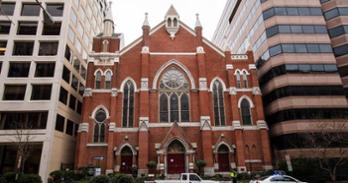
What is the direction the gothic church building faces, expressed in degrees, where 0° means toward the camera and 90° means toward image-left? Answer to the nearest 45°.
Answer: approximately 0°

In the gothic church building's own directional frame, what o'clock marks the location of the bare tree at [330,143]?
The bare tree is roughly at 9 o'clock from the gothic church building.

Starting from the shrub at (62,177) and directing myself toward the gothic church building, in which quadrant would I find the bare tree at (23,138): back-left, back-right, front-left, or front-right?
back-left

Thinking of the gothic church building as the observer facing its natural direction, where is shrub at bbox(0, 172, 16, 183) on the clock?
The shrub is roughly at 2 o'clock from the gothic church building.

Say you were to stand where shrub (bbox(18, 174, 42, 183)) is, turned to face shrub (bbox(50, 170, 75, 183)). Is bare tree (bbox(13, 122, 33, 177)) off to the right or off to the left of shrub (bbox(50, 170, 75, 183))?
left

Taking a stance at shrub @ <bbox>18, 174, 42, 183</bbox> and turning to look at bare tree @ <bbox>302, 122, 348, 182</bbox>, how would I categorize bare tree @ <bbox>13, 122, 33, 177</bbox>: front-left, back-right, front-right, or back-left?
back-left

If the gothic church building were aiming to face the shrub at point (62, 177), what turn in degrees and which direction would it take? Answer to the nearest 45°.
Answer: approximately 90° to its right

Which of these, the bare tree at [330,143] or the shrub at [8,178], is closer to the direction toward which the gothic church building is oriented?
the shrub

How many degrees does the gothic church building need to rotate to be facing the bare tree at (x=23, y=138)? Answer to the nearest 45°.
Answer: approximately 90° to its right

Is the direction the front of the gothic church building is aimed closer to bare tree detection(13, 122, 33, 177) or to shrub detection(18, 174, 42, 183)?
the shrub

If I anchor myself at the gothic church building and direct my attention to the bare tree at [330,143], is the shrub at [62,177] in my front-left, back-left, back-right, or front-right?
back-right

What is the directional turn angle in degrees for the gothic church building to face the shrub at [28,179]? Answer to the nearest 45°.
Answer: approximately 45° to its right

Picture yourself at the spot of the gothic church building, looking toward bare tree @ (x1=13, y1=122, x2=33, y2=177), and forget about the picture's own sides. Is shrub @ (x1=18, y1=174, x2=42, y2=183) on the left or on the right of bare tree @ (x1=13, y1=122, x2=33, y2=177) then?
left
